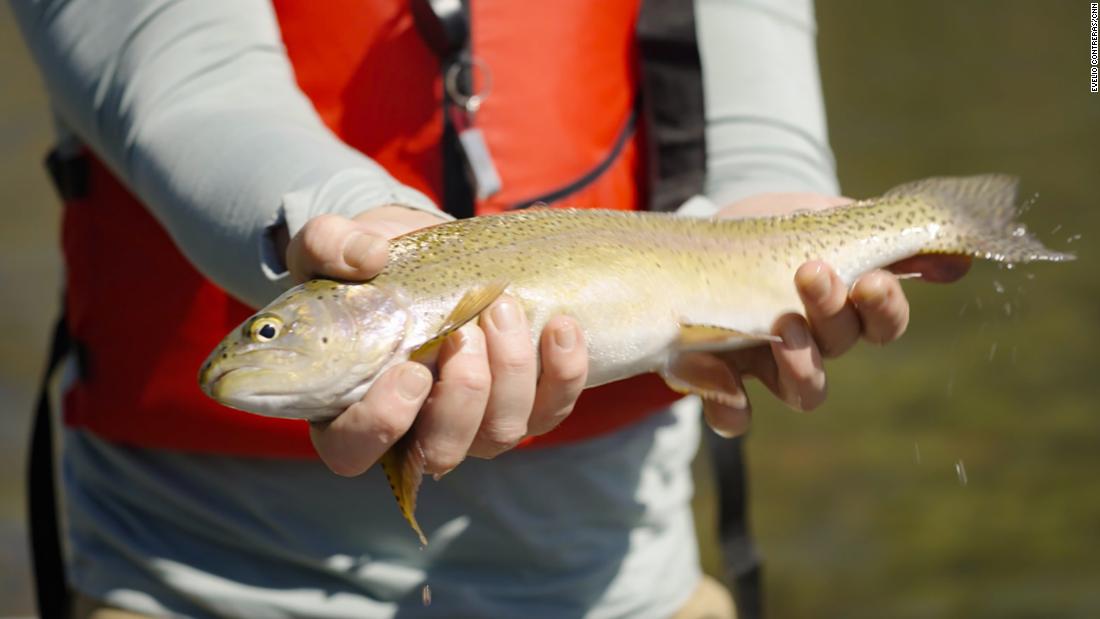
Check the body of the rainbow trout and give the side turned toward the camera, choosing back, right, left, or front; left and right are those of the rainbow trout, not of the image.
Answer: left

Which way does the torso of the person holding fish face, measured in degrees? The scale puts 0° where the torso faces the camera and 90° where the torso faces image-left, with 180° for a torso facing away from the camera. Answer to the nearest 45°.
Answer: approximately 0°
